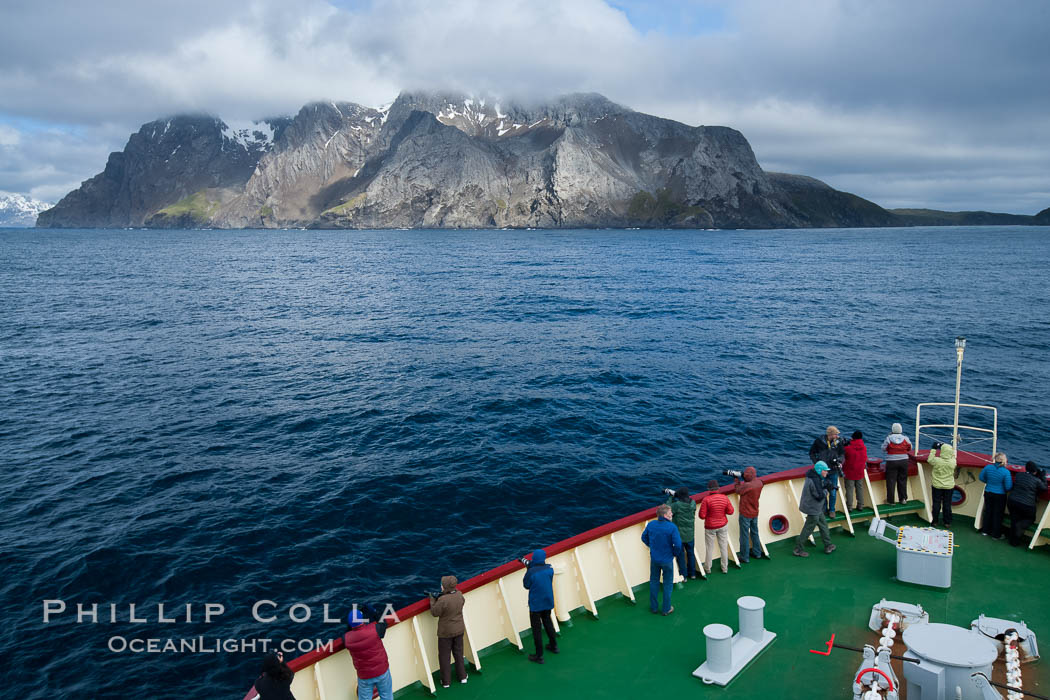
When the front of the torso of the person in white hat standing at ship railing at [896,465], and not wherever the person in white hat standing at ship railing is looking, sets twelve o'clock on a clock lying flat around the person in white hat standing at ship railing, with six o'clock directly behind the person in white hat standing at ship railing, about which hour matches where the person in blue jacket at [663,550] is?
The person in blue jacket is roughly at 7 o'clock from the person in white hat standing at ship railing.

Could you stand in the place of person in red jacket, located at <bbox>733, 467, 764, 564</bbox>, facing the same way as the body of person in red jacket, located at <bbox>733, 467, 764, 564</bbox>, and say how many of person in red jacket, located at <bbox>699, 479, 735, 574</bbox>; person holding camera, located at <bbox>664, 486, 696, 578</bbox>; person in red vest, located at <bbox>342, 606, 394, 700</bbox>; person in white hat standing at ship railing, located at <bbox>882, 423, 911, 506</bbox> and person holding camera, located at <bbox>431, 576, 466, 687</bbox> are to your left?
4

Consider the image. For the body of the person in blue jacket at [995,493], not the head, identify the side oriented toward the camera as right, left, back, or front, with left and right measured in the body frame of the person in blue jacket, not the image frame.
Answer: back

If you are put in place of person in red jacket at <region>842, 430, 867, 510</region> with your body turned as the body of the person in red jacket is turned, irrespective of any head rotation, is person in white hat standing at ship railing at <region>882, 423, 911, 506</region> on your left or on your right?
on your right

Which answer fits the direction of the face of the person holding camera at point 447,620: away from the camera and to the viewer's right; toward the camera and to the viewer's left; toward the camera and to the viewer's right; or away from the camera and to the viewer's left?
away from the camera and to the viewer's left

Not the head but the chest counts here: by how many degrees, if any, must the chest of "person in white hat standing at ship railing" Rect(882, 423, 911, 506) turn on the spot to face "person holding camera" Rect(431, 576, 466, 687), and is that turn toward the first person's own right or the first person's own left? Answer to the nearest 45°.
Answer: approximately 135° to the first person's own left

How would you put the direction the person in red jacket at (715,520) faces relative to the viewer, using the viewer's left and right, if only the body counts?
facing away from the viewer

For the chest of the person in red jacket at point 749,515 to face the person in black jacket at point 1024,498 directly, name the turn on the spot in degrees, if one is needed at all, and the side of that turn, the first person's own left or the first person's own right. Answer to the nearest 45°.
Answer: approximately 135° to the first person's own right

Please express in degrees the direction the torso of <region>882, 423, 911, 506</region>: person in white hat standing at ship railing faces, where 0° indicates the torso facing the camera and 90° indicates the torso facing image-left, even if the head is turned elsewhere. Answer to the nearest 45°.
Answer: approximately 180°

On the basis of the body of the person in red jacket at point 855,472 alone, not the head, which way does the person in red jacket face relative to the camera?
away from the camera
